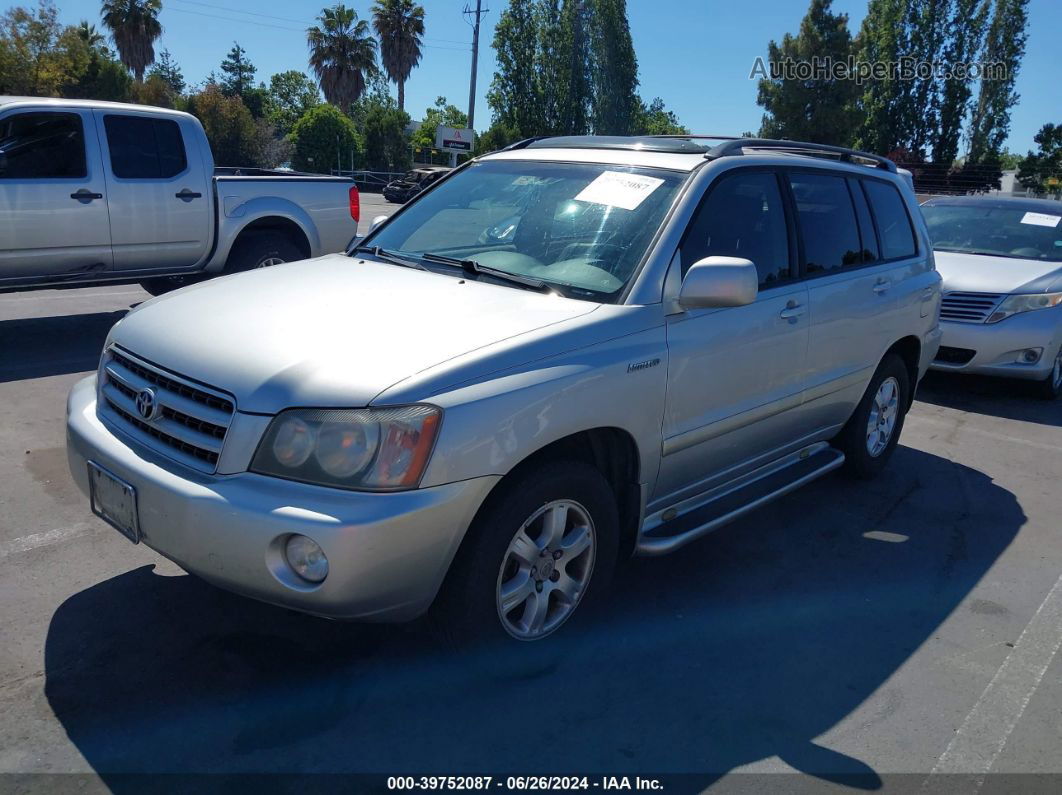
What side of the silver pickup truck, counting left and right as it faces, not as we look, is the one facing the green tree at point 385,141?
right

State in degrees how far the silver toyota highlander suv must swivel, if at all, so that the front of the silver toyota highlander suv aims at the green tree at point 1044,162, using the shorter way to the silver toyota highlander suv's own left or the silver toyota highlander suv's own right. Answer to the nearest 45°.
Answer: approximately 180°

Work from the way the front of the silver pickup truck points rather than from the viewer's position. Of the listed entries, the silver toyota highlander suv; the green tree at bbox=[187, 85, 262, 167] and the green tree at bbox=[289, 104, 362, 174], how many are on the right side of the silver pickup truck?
2

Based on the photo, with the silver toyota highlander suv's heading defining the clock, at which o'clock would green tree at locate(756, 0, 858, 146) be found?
The green tree is roughly at 5 o'clock from the silver toyota highlander suv.

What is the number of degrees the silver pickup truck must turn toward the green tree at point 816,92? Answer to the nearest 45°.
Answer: approximately 135° to its right

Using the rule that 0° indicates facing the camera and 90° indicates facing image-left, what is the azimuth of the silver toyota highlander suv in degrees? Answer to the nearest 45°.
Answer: approximately 45°

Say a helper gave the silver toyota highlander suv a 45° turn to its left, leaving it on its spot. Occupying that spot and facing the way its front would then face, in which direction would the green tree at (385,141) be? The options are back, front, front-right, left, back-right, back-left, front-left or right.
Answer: back

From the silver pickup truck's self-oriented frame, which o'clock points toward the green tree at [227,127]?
The green tree is roughly at 3 o'clock from the silver pickup truck.

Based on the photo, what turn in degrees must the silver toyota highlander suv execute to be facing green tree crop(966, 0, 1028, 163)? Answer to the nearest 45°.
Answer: approximately 180°

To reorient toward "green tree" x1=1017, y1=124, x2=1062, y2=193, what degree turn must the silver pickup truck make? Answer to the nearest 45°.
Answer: approximately 135° to its right

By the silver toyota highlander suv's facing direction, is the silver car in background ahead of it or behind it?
behind

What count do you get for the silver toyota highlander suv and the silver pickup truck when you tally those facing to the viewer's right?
0

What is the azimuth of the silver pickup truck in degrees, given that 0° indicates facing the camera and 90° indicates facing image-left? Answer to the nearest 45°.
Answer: approximately 90°
